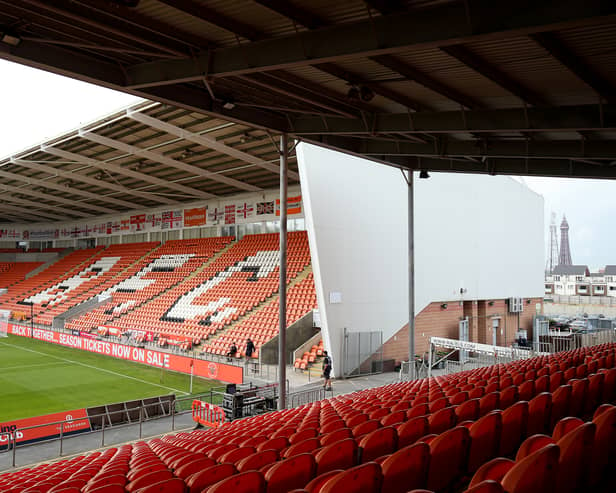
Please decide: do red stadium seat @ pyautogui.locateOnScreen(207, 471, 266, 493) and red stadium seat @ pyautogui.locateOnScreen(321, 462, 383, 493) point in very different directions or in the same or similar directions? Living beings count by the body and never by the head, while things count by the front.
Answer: same or similar directions

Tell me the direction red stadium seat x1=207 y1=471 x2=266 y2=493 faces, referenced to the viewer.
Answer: facing away from the viewer and to the left of the viewer

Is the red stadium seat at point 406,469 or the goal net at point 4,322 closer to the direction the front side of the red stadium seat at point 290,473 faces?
the goal net

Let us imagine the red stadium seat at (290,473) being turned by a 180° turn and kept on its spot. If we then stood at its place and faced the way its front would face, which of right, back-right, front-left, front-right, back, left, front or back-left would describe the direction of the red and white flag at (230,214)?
back-left

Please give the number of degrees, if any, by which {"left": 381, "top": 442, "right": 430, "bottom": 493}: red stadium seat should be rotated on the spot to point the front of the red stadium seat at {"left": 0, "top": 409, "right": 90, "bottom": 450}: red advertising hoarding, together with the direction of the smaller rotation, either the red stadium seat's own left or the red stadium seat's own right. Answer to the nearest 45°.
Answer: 0° — it already faces it

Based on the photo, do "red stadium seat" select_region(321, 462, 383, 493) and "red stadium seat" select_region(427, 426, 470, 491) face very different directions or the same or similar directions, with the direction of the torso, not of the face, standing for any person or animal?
same or similar directions

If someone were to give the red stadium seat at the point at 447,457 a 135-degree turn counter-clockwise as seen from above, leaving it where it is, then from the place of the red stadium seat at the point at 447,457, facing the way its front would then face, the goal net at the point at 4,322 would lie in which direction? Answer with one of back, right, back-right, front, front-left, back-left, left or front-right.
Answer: back-right

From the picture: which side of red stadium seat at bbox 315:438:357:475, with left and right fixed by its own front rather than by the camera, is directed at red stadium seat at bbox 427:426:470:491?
back

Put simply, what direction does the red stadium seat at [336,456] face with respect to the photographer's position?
facing away from the viewer and to the left of the viewer

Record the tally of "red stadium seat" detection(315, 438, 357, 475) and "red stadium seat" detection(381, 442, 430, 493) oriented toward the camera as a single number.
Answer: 0

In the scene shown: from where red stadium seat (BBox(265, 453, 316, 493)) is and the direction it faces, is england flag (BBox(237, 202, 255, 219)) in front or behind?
in front

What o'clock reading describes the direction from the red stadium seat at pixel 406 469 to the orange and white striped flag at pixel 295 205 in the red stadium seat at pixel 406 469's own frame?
The orange and white striped flag is roughly at 1 o'clock from the red stadium seat.

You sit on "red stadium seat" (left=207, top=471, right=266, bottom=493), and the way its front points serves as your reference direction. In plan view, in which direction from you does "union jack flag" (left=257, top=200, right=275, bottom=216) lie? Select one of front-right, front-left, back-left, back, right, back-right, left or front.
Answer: front-right

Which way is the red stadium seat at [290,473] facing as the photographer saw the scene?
facing away from the viewer and to the left of the viewer

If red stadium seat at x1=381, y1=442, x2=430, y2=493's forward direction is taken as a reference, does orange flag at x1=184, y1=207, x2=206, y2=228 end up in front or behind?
in front
